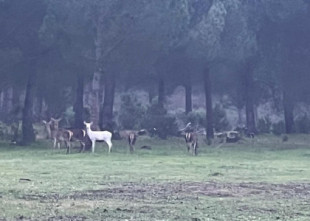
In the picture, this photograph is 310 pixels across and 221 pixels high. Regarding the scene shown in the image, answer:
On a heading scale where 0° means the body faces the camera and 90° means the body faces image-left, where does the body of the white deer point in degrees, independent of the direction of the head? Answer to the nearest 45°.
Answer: approximately 90°

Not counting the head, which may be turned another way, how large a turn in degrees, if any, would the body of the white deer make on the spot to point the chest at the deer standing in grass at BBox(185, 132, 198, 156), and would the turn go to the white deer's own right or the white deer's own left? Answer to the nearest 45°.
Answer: approximately 180°

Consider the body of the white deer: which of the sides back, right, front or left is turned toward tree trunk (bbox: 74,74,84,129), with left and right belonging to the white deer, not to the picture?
right
